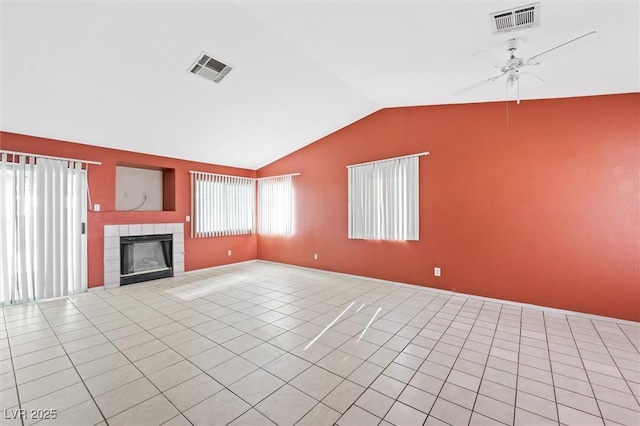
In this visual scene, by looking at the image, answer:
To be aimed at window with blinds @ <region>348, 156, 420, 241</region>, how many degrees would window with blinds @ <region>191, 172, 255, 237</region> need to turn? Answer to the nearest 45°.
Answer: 0° — it already faces it

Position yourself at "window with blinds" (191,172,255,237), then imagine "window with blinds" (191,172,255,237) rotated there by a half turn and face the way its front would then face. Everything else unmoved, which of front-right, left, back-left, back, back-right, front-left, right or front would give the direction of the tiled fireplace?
left

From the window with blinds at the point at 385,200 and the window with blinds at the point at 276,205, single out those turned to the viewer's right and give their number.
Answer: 0

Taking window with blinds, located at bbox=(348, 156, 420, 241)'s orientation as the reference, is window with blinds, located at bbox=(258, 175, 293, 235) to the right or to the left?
on its right

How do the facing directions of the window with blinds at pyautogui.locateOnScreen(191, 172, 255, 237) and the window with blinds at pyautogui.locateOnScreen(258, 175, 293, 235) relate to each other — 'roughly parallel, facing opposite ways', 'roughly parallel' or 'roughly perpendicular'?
roughly perpendicular

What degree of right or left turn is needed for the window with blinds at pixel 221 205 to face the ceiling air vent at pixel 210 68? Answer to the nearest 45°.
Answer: approximately 45° to its right

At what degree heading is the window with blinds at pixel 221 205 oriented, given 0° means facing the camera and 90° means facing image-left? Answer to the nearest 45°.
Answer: approximately 315°

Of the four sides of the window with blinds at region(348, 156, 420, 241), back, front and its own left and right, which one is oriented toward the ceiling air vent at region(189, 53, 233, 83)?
front

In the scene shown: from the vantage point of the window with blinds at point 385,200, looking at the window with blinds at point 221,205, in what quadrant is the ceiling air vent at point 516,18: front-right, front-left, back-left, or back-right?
back-left

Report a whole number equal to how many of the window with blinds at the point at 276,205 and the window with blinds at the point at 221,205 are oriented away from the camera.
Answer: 0

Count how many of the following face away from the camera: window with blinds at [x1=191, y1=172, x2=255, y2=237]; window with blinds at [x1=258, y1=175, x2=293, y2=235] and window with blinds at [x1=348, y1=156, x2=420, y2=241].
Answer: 0

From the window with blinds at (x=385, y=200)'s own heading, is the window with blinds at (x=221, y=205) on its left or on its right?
on its right

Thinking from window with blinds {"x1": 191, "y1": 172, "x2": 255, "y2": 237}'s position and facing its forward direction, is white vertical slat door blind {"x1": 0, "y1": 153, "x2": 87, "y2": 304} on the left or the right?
on its right

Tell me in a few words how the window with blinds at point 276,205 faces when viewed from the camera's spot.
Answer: facing the viewer and to the left of the viewer

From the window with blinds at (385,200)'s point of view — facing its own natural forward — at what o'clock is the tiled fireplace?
The tiled fireplace is roughly at 1 o'clock from the window with blinds.
